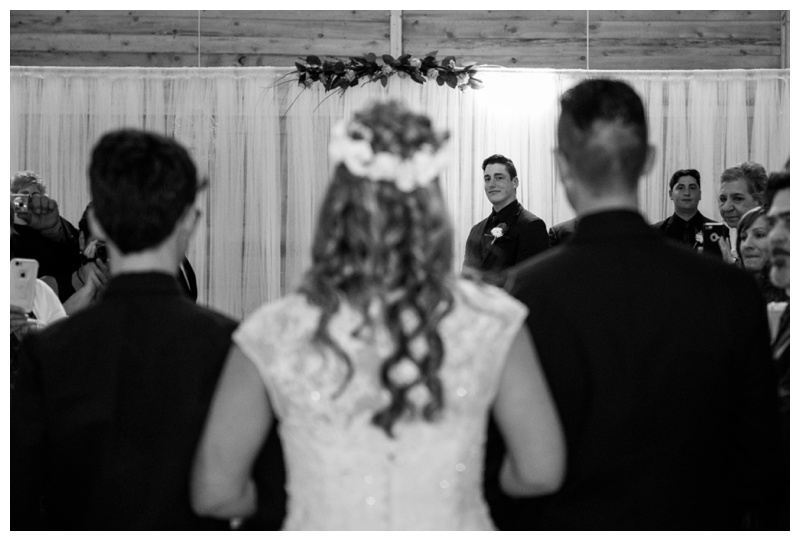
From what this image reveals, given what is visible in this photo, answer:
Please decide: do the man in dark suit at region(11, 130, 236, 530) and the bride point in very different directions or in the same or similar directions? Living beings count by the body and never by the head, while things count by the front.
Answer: same or similar directions

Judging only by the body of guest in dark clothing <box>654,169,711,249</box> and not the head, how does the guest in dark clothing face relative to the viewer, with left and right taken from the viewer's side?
facing the viewer

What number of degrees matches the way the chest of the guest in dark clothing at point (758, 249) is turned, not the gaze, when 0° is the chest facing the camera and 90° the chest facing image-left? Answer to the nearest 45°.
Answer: approximately 45°

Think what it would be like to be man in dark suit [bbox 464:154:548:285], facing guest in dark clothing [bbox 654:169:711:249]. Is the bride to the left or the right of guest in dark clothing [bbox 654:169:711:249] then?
right

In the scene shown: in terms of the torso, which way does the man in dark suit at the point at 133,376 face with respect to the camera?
away from the camera

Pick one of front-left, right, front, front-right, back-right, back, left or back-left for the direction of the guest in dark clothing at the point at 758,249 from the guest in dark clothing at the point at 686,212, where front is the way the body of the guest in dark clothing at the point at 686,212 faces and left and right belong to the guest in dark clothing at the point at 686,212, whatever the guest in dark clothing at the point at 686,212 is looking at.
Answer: front

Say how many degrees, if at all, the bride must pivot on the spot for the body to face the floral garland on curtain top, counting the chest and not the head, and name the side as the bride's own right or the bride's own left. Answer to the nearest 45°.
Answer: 0° — they already face it

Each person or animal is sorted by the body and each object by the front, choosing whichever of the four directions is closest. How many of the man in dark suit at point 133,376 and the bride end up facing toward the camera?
0

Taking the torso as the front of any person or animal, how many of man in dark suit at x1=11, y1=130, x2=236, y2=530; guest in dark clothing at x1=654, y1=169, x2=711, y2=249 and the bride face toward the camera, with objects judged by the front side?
1

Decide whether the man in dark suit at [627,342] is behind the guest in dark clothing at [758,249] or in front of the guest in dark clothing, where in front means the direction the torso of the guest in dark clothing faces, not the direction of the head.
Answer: in front

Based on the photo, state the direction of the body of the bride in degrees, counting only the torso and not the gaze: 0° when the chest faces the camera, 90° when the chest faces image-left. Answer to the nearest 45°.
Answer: approximately 180°

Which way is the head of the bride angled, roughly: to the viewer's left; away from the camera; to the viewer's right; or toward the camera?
away from the camera

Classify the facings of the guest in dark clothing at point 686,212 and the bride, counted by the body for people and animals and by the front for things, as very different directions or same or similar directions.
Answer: very different directions

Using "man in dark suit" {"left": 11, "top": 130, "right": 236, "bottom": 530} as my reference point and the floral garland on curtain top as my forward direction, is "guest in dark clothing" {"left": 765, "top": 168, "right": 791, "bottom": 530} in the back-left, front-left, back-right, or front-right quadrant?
front-right
